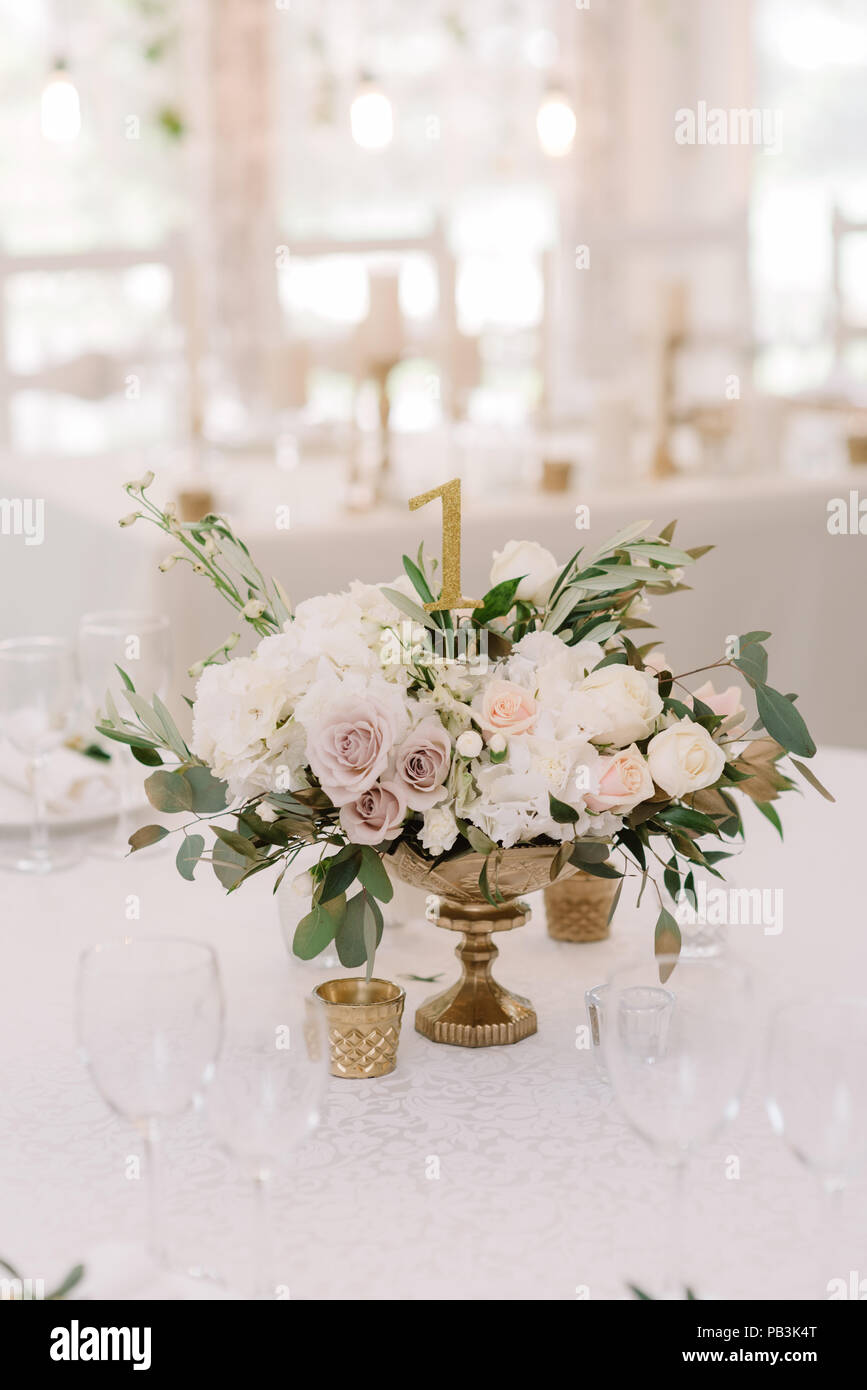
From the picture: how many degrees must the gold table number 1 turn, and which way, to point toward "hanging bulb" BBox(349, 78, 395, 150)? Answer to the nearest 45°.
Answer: approximately 180°

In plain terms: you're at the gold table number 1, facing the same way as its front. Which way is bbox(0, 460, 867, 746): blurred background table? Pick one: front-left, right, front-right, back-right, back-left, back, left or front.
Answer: back

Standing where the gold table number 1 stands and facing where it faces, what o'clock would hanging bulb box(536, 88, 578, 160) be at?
The hanging bulb is roughly at 6 o'clock from the gold table number 1.

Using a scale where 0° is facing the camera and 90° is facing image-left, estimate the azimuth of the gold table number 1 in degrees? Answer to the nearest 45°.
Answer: approximately 0°

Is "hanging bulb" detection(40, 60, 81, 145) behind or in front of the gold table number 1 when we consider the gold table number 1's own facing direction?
behind

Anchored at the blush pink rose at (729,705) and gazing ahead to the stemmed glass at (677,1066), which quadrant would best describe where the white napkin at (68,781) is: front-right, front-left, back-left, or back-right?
back-right
